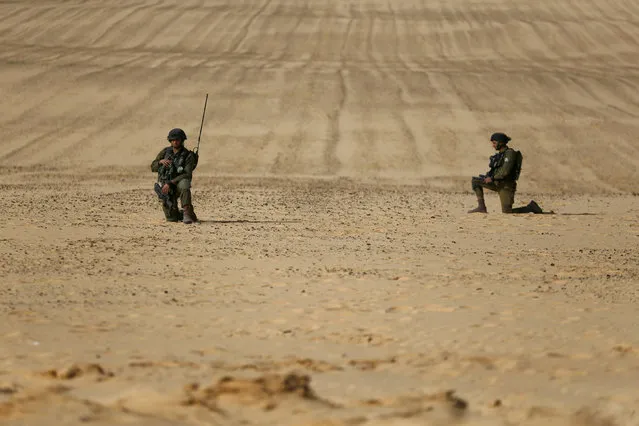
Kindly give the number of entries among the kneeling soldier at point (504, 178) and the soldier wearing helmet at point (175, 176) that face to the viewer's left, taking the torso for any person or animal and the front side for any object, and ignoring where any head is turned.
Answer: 1

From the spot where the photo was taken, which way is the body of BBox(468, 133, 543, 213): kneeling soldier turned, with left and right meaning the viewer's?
facing to the left of the viewer

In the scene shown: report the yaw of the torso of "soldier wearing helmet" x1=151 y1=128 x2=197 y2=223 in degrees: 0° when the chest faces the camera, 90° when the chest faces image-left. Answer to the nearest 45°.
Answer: approximately 0°

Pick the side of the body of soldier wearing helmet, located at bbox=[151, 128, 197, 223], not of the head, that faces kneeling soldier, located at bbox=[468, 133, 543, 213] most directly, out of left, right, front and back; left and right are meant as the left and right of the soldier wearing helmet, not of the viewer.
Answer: left

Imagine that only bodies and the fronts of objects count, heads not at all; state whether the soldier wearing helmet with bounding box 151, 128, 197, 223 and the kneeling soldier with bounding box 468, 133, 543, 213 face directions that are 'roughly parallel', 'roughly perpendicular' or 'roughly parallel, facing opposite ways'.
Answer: roughly perpendicular

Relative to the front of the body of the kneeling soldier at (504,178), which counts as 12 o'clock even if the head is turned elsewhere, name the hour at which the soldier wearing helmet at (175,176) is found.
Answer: The soldier wearing helmet is roughly at 11 o'clock from the kneeling soldier.
